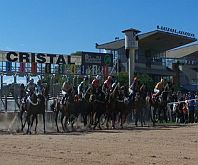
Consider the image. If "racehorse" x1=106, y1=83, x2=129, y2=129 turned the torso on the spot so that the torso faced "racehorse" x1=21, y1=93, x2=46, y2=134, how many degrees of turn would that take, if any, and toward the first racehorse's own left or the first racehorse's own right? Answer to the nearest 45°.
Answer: approximately 90° to the first racehorse's own right

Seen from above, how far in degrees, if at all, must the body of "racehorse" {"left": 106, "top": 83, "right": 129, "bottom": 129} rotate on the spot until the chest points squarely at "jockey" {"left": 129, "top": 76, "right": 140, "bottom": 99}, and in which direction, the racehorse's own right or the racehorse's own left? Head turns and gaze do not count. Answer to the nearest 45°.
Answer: approximately 90° to the racehorse's own left

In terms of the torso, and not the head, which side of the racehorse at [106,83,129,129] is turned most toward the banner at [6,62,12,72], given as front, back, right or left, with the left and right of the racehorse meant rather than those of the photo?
back

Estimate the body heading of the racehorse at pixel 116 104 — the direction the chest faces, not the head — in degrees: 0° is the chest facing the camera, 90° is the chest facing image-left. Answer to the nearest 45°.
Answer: approximately 315°

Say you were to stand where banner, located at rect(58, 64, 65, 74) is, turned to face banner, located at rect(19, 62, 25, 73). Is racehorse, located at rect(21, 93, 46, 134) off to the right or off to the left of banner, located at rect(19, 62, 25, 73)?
left

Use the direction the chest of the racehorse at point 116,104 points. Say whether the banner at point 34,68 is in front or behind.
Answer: behind
